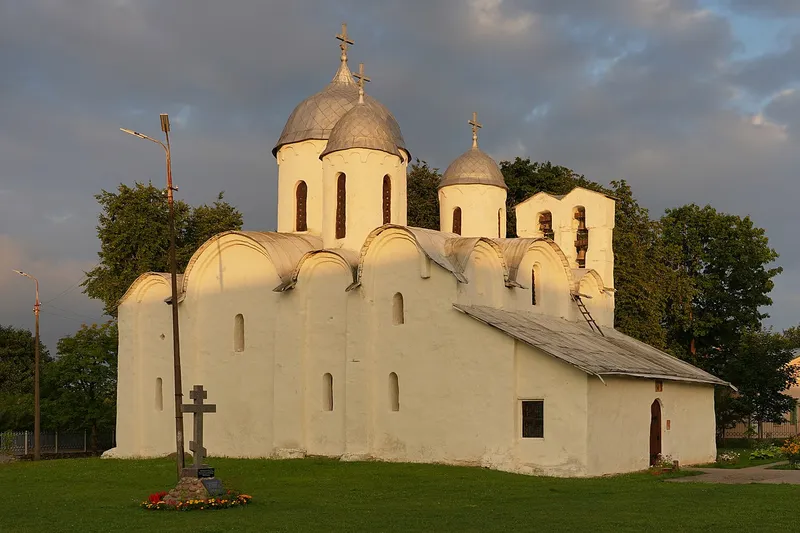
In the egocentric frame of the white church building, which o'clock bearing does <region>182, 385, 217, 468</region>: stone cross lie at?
The stone cross is roughly at 2 o'clock from the white church building.

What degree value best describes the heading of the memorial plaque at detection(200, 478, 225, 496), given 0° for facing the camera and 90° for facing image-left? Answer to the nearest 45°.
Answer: approximately 315°

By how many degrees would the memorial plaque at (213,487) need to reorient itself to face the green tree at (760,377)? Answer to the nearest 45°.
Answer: approximately 90° to its left

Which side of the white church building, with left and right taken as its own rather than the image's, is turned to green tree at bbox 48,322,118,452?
back

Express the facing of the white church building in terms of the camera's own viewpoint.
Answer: facing the viewer and to the right of the viewer

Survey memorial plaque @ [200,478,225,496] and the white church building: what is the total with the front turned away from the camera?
0

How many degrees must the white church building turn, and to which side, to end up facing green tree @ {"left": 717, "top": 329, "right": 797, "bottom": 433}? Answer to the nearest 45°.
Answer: approximately 90° to its left

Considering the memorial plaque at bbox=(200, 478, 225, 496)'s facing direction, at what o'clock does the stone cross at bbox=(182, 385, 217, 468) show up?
The stone cross is roughly at 7 o'clock from the memorial plaque.

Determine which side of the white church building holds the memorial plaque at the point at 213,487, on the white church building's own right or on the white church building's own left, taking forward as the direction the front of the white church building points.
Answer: on the white church building's own right

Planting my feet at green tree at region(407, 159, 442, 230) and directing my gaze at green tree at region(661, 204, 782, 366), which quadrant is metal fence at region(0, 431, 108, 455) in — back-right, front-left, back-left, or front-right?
back-right

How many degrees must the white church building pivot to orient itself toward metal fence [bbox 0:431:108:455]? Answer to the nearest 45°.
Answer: approximately 180°
